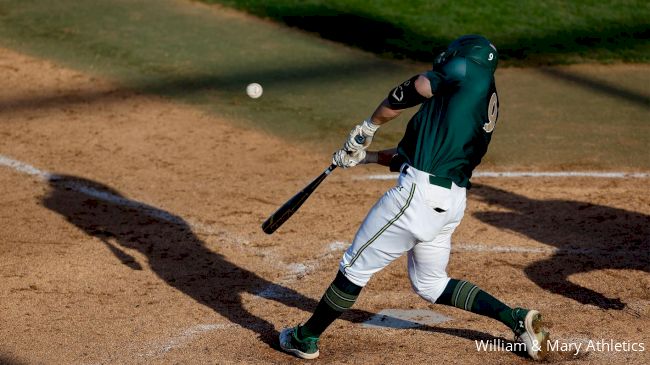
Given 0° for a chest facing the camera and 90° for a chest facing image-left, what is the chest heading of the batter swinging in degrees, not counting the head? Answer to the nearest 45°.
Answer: approximately 135°
